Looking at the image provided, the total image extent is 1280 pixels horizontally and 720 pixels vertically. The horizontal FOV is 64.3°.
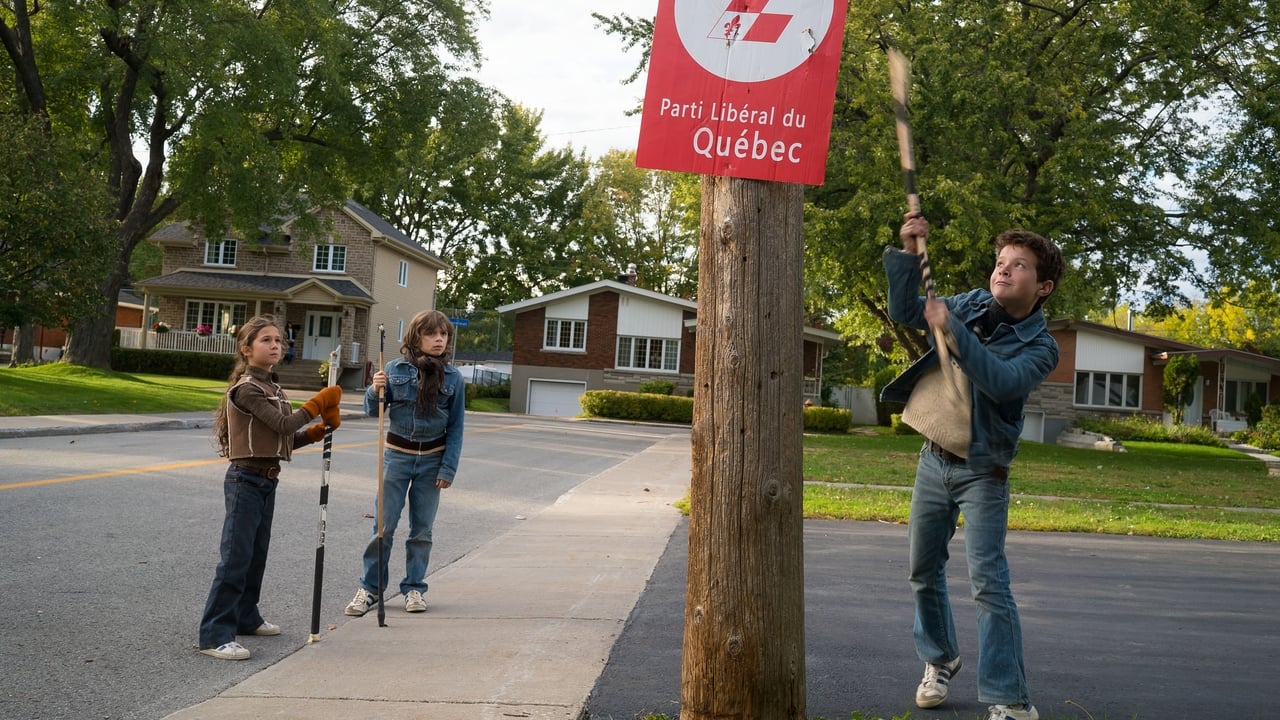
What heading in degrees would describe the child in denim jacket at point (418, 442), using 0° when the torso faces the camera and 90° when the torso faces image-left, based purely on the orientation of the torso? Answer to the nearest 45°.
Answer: approximately 0°

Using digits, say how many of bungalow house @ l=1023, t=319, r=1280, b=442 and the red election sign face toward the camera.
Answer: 2

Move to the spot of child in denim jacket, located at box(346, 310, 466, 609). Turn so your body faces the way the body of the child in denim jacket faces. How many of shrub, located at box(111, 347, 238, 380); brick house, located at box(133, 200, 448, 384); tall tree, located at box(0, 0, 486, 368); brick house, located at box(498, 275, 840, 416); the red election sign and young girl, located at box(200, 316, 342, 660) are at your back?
4

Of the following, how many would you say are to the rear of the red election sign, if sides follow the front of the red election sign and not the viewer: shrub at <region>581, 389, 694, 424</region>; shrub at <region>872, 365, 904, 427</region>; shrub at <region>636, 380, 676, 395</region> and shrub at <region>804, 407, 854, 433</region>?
4

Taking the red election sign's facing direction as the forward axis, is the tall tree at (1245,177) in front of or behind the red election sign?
behind

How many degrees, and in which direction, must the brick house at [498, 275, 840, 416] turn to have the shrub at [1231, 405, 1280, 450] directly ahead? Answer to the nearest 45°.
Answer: approximately 90° to its left

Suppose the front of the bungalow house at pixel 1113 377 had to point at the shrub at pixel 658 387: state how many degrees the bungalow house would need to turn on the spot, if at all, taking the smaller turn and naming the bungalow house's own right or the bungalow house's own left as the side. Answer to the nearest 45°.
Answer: approximately 45° to the bungalow house's own right

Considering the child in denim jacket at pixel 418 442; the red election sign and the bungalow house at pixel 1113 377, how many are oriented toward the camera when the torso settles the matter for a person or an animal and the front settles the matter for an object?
3

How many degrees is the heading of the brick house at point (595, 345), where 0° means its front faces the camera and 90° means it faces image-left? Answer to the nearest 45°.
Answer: approximately 0°

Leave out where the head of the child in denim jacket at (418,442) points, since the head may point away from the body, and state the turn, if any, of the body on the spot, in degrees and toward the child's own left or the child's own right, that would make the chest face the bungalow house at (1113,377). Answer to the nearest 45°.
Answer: approximately 135° to the child's own left

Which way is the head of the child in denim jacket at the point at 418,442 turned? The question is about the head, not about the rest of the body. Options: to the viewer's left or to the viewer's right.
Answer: to the viewer's right
